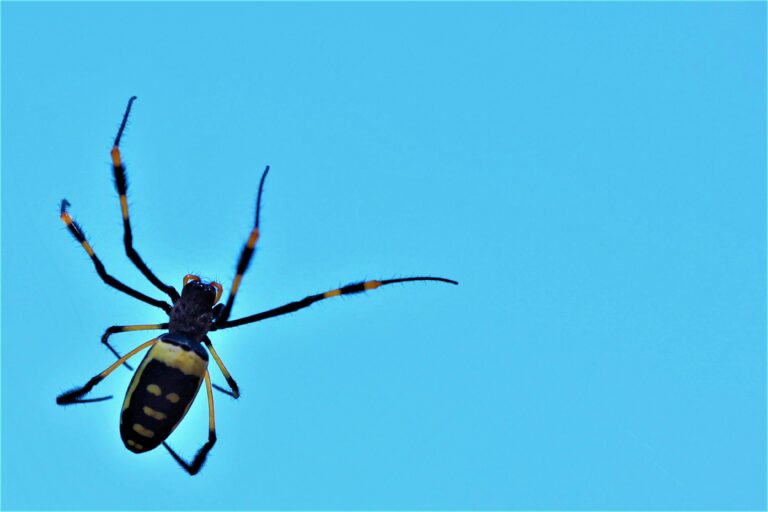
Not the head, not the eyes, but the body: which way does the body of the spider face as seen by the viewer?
away from the camera
